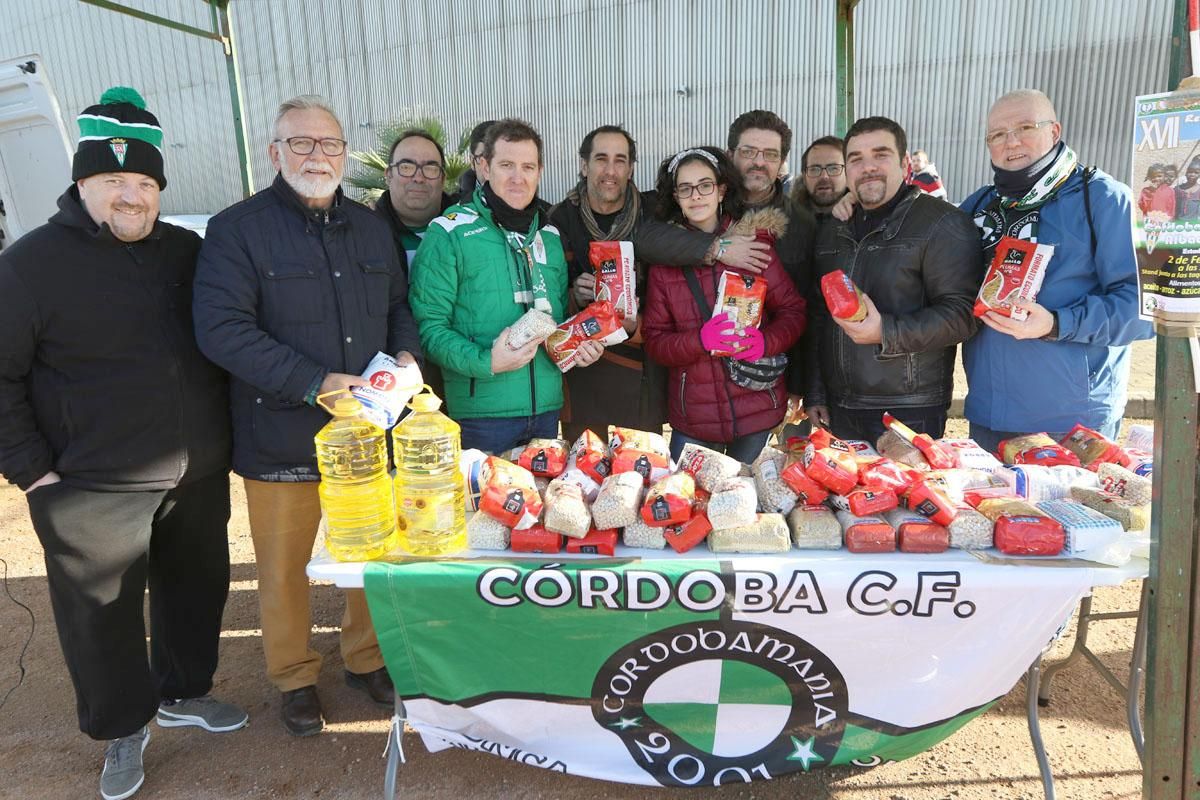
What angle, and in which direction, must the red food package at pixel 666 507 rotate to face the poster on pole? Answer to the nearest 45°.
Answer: approximately 90° to its left

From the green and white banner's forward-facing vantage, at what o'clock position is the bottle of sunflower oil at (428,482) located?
The bottle of sunflower oil is roughly at 3 o'clock from the green and white banner.
